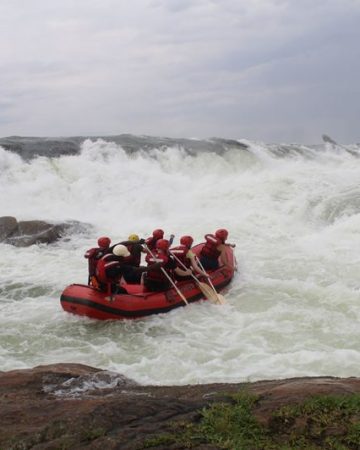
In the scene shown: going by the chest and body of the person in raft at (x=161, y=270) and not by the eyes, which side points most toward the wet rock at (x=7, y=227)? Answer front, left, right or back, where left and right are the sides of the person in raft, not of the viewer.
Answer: left

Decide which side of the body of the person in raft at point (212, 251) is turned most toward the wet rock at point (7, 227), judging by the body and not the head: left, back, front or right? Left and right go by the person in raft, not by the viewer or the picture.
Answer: left

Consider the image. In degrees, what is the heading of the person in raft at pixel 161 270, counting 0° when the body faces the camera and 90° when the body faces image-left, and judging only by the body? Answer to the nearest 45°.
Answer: approximately 225°

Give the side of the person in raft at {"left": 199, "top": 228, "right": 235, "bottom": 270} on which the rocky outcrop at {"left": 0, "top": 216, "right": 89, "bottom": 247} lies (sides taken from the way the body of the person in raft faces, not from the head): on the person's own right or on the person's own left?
on the person's own left

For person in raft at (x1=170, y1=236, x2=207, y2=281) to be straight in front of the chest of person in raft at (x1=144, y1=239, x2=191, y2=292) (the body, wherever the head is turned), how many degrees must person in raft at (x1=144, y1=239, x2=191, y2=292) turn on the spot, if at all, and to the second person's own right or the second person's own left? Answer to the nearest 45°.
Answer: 0° — they already face them

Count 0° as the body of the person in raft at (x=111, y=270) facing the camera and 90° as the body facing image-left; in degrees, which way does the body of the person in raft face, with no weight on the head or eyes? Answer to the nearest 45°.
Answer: approximately 225°
